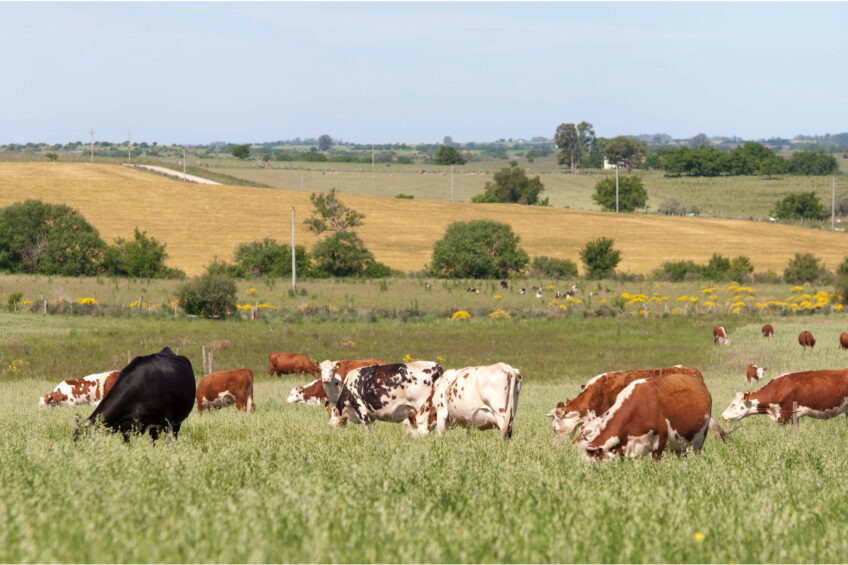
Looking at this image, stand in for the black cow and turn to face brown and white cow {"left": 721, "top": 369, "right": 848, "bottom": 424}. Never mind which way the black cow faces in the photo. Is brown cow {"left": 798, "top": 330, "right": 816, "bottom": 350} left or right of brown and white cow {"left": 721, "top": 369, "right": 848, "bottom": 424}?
left

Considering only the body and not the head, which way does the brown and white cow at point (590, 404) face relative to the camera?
to the viewer's left

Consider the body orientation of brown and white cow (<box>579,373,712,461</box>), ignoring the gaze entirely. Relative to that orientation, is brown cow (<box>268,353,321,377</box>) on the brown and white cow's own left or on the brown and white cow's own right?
on the brown and white cow's own right

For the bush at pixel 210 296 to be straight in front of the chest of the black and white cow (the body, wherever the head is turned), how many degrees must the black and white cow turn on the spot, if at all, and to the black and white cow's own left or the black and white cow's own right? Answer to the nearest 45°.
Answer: approximately 90° to the black and white cow's own right

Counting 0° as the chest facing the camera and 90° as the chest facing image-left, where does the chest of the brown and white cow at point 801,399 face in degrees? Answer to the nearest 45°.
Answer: approximately 90°

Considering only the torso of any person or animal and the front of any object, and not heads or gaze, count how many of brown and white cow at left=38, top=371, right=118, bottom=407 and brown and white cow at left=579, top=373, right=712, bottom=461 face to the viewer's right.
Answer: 0

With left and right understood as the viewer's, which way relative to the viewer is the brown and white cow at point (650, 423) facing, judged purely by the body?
facing the viewer and to the left of the viewer

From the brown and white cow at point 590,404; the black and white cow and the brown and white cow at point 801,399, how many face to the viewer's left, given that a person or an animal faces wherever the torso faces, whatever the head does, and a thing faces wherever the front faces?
3
